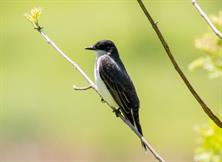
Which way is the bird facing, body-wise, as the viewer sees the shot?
to the viewer's left
